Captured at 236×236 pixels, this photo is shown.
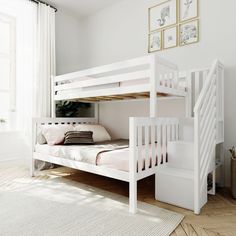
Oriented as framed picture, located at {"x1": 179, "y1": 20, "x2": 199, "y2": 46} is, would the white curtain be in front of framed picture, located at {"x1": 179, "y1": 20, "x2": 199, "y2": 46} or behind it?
in front

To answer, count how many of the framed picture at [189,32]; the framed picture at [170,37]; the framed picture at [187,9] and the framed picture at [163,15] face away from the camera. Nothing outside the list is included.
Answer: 0

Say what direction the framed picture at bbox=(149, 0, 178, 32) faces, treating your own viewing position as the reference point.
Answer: facing the viewer and to the left of the viewer

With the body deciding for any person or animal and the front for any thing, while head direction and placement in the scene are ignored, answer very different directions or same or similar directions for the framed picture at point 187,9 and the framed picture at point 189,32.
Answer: same or similar directions

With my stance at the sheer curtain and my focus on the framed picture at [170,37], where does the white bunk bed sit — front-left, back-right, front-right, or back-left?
front-right

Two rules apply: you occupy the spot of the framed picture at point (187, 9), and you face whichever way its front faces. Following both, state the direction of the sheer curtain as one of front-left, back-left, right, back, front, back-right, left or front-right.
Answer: front-right

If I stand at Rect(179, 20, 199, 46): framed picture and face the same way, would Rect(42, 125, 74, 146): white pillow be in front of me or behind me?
in front
